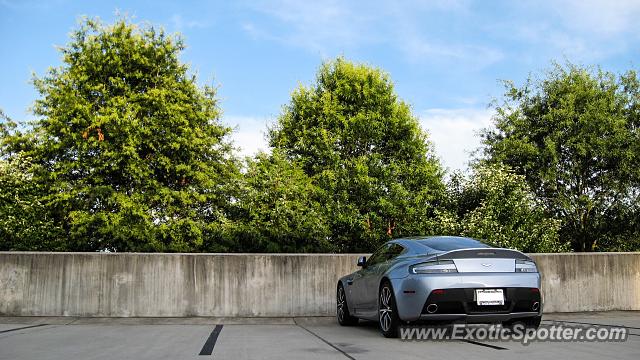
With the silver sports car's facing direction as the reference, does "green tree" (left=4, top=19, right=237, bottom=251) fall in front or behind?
in front

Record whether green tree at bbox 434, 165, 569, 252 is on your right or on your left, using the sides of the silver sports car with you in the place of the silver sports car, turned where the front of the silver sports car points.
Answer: on your right

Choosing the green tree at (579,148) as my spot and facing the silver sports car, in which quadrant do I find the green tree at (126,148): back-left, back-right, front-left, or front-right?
front-right

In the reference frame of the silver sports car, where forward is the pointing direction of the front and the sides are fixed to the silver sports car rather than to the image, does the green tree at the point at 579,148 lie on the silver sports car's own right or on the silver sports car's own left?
on the silver sports car's own right

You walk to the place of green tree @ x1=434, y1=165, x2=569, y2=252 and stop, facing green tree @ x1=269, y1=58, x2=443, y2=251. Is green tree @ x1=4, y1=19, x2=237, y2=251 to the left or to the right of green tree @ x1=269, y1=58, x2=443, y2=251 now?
left

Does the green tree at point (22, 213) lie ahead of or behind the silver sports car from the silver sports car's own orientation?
ahead

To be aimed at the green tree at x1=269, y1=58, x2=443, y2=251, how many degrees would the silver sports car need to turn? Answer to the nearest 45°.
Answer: approximately 45° to its right

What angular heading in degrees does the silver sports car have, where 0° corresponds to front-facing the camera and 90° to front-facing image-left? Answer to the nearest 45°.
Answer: approximately 135°
